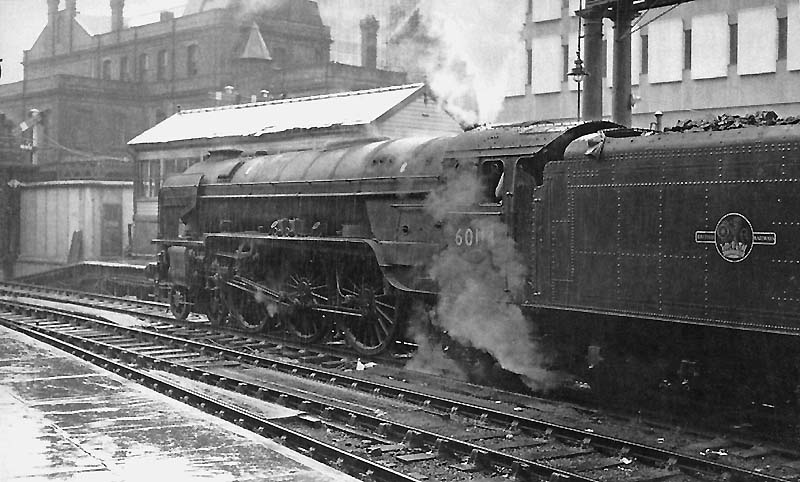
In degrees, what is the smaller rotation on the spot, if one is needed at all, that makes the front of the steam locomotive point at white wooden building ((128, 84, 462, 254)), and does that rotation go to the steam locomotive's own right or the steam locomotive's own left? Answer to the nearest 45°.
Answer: approximately 45° to the steam locomotive's own right

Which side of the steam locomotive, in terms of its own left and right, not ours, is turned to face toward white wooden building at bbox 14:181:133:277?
front

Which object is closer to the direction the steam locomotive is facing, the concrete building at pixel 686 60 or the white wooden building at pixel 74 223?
the white wooden building

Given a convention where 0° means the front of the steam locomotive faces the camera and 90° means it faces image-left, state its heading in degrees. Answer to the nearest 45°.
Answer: approximately 135°

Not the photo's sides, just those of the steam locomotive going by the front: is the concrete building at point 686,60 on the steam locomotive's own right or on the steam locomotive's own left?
on the steam locomotive's own right

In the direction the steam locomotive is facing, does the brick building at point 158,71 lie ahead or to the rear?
ahead

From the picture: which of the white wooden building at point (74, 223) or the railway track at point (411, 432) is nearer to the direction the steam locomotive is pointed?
the white wooden building
